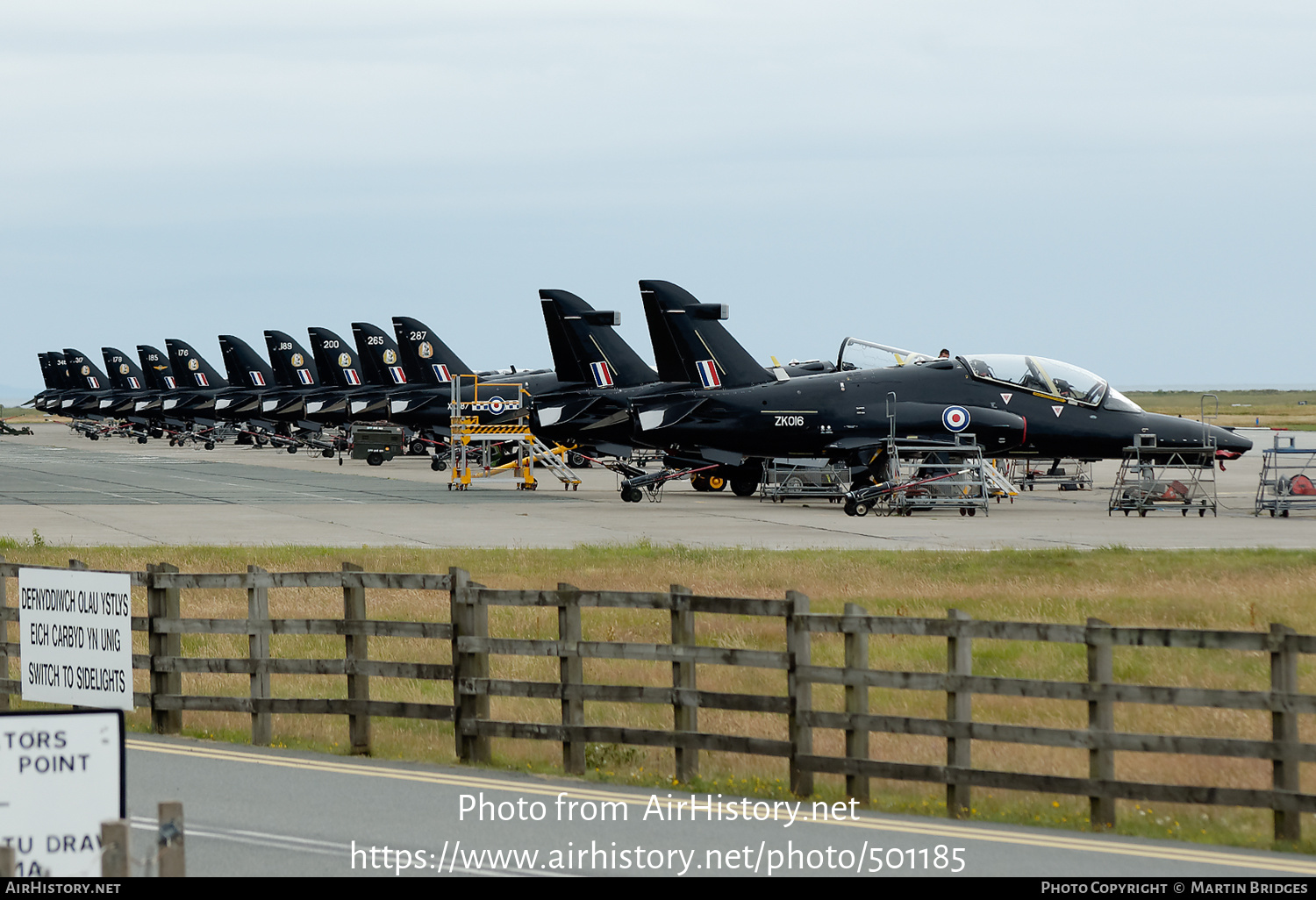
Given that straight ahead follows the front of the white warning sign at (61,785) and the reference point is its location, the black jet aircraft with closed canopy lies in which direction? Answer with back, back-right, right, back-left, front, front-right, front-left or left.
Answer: back-left

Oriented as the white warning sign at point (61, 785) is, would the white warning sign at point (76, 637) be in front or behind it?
behind

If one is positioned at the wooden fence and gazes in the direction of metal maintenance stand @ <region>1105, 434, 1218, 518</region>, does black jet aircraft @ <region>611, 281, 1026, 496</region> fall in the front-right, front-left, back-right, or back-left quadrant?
front-left

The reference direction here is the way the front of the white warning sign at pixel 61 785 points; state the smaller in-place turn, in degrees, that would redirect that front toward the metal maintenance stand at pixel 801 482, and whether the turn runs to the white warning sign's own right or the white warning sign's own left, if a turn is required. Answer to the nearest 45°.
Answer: approximately 135° to the white warning sign's own left

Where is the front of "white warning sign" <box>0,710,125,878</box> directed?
toward the camera

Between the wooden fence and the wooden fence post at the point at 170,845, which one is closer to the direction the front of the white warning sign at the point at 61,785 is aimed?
the wooden fence post

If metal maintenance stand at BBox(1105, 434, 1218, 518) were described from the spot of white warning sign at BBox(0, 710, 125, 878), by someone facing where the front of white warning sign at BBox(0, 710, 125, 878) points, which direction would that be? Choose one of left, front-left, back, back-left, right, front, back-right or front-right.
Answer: back-left

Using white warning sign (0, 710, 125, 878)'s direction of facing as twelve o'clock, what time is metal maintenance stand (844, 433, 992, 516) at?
The metal maintenance stand is roughly at 7 o'clock from the white warning sign.

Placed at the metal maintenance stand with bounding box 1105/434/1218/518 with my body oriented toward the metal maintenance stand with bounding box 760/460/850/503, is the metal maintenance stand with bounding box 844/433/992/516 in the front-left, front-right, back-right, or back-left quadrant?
front-left

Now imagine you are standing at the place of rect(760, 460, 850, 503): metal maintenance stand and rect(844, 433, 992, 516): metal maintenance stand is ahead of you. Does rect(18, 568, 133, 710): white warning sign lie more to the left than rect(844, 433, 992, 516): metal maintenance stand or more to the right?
right

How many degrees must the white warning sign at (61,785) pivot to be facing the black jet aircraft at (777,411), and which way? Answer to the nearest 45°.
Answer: approximately 135° to its left
